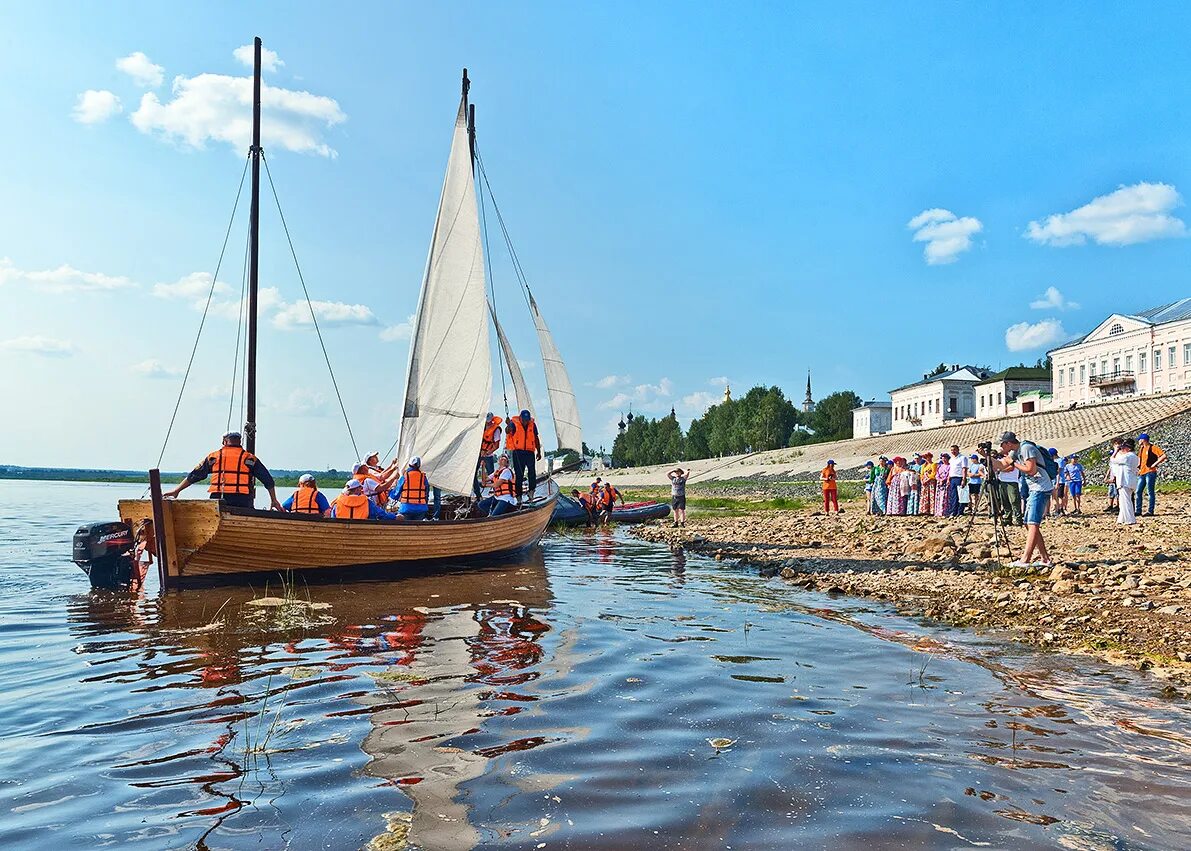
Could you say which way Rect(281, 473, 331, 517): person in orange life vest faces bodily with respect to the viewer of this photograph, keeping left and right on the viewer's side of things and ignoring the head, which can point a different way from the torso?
facing away from the viewer

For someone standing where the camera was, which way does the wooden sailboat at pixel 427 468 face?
facing away from the viewer and to the right of the viewer

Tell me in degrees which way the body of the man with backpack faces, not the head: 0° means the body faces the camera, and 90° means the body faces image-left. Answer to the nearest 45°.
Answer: approximately 90°

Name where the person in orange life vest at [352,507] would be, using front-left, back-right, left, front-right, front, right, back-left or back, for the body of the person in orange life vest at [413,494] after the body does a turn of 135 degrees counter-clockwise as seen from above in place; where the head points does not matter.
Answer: front

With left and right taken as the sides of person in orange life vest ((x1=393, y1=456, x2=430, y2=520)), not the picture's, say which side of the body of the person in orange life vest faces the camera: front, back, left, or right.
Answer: back
